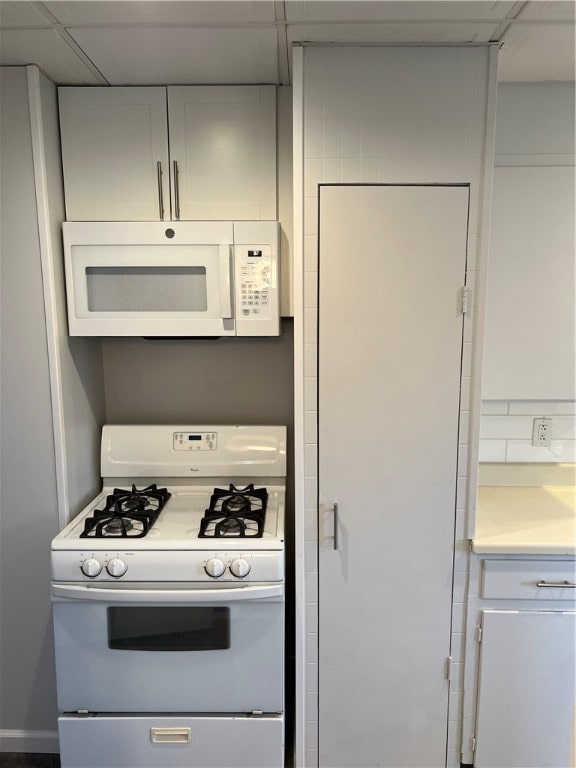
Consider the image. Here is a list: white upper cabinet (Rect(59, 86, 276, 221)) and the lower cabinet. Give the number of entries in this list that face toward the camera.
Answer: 2

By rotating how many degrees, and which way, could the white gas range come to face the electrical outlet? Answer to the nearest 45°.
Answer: approximately 90° to its left

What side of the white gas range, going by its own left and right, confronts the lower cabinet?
left

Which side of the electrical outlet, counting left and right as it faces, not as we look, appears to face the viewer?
front

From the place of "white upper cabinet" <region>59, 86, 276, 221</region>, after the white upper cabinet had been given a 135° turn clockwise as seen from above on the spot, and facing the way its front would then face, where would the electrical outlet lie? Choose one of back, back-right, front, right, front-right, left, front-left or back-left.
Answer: back-right

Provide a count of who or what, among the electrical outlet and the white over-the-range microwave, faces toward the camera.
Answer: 2

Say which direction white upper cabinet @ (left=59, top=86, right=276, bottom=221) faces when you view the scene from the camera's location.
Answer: facing the viewer

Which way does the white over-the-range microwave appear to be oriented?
toward the camera
